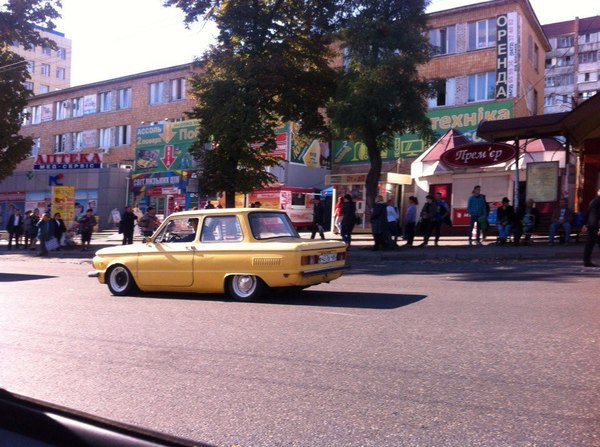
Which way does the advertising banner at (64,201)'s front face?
toward the camera

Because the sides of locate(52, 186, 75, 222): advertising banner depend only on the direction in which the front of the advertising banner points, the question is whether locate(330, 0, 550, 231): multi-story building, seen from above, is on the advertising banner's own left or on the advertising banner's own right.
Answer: on the advertising banner's own left

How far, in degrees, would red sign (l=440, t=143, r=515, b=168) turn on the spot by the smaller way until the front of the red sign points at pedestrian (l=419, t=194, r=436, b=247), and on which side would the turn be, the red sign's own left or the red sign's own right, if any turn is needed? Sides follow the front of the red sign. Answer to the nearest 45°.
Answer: approximately 45° to the red sign's own right

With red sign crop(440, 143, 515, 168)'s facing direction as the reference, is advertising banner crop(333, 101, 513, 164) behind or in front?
behind

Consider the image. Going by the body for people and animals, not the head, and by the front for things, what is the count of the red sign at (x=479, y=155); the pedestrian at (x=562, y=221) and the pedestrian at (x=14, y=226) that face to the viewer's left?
0

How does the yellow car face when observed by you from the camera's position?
facing away from the viewer and to the left of the viewer

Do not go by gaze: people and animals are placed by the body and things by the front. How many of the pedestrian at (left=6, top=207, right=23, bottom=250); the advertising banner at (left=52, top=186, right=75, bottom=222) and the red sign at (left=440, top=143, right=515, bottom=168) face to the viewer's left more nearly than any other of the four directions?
0
